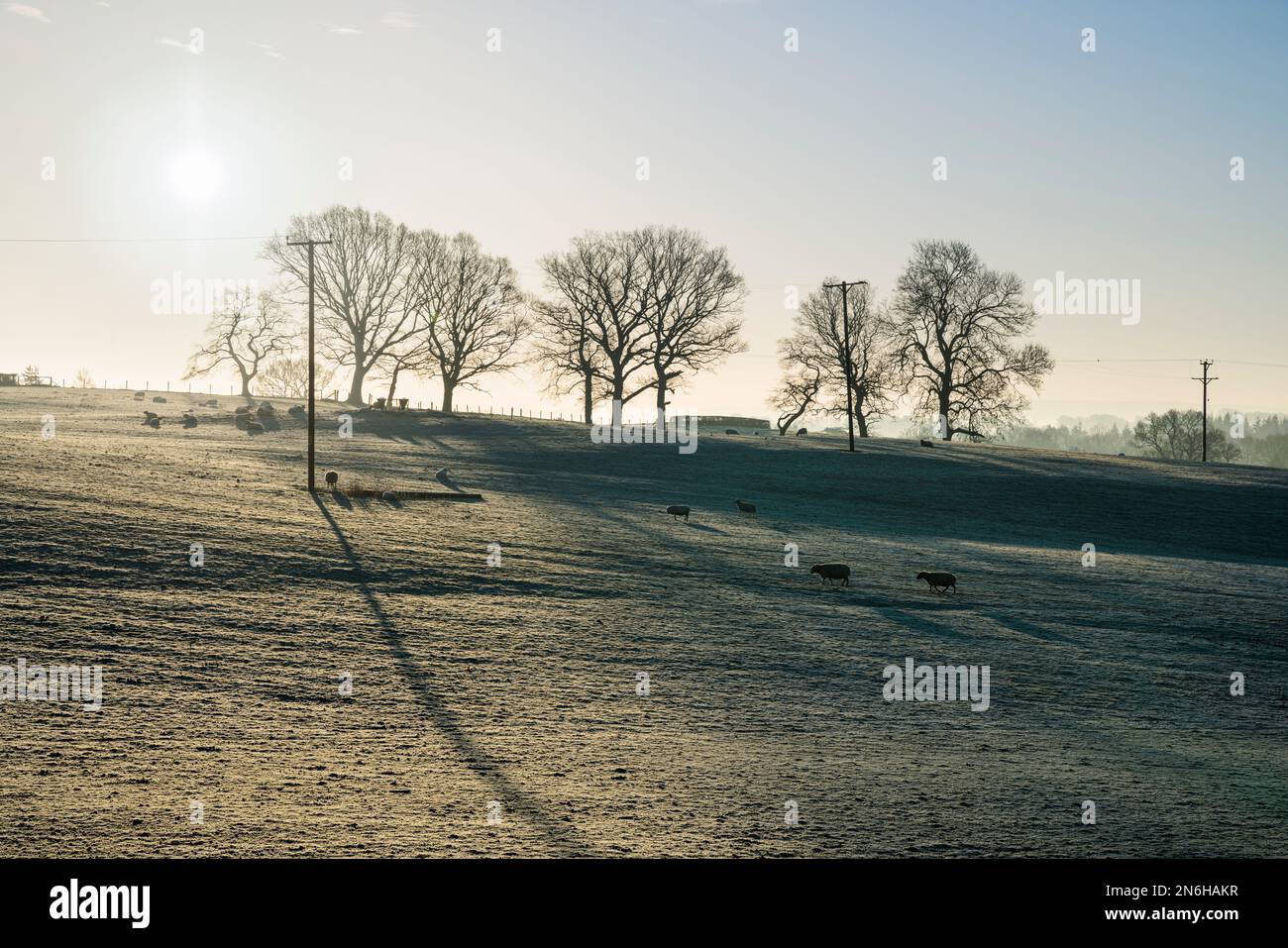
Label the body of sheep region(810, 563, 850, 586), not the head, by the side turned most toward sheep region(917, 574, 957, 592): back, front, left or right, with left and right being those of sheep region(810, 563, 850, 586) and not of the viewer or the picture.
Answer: back

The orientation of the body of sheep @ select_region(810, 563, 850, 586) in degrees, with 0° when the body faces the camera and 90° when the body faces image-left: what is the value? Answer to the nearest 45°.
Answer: approximately 90°

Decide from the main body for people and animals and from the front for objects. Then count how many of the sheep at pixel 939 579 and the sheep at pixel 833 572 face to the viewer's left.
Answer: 2

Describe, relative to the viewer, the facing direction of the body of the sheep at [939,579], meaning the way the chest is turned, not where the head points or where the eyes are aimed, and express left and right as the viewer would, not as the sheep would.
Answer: facing to the left of the viewer
